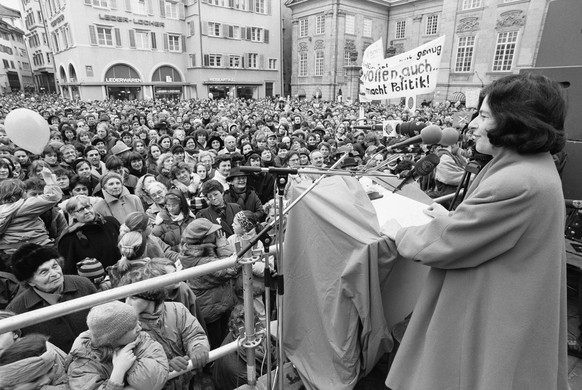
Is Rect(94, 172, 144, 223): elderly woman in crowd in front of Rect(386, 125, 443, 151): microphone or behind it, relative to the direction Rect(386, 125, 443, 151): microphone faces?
behind

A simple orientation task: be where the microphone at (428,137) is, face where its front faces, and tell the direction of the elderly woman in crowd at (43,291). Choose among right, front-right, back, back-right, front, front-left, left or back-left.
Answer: back

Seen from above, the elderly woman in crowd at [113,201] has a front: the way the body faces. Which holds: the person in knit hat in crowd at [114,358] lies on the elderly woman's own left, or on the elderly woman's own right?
on the elderly woman's own right

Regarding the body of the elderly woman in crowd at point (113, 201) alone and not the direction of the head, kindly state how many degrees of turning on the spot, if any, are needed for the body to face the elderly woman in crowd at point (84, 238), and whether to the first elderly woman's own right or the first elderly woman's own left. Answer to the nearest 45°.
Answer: approximately 45° to the first elderly woman's own right

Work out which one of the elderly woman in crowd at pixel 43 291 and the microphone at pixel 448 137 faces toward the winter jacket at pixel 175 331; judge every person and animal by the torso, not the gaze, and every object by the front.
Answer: the elderly woman in crowd

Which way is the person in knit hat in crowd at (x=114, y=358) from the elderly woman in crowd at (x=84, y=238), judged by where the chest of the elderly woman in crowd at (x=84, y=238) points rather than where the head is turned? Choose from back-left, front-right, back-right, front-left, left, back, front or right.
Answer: front-right

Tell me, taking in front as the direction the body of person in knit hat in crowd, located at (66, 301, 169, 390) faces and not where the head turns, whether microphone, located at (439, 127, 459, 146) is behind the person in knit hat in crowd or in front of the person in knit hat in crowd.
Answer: in front

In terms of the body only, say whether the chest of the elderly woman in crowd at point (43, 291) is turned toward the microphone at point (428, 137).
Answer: yes

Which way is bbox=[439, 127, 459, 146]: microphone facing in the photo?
to the viewer's right

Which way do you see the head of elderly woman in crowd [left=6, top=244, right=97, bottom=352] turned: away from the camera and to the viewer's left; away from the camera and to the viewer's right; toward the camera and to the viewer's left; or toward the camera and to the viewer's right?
toward the camera and to the viewer's right

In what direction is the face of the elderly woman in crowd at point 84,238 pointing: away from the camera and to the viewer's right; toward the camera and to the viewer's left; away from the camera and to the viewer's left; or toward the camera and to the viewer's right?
toward the camera and to the viewer's right

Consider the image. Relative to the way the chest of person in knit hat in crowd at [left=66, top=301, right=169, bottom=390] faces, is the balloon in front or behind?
behind

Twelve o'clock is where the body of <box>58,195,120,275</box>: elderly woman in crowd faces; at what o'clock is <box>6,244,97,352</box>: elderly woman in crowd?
<box>6,244,97,352</box>: elderly woman in crowd is roughly at 2 o'clock from <box>58,195,120,275</box>: elderly woman in crowd.

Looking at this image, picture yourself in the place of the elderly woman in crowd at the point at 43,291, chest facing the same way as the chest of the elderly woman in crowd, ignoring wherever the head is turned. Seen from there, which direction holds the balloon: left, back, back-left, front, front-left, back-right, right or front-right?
back-left

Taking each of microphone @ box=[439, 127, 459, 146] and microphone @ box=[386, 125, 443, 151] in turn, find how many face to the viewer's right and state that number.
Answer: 2

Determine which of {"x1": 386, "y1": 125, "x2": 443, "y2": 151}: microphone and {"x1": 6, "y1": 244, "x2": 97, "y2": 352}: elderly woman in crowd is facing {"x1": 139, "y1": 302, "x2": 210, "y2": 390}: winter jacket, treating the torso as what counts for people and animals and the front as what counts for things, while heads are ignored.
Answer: the elderly woman in crowd

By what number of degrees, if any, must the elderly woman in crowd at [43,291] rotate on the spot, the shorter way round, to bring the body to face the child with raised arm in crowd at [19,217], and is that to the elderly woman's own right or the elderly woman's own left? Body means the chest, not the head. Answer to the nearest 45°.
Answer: approximately 135° to the elderly woman's own left
